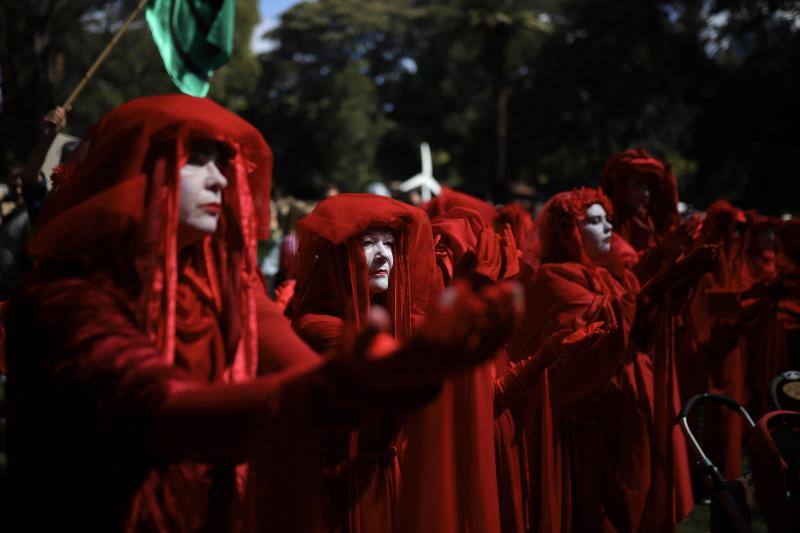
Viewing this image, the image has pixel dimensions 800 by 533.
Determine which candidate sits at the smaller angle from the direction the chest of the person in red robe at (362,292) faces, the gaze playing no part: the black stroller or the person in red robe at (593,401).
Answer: the black stroller

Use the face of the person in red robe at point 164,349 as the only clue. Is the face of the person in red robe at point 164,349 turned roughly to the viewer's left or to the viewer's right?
to the viewer's right

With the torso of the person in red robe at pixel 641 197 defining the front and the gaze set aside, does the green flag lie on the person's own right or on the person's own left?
on the person's own right

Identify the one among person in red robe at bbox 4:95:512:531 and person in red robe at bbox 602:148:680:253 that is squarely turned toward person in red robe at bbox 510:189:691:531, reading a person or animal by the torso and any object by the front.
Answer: person in red robe at bbox 602:148:680:253

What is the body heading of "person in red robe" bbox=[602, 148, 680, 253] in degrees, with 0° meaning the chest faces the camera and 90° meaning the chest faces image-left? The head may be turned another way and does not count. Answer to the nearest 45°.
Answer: approximately 0°

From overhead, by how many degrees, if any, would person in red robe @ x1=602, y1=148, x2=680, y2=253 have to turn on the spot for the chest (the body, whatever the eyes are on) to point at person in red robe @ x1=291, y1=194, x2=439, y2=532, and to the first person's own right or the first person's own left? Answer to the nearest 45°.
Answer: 0° — they already face them

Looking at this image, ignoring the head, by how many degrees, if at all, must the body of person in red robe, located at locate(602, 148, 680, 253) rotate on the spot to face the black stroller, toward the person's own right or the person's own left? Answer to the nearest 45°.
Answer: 0° — they already face it

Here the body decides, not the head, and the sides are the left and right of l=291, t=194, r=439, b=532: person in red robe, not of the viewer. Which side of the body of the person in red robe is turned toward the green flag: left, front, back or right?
back
